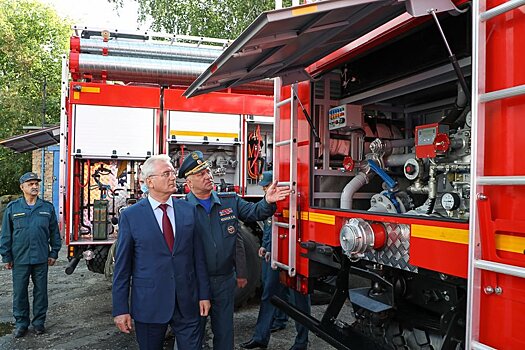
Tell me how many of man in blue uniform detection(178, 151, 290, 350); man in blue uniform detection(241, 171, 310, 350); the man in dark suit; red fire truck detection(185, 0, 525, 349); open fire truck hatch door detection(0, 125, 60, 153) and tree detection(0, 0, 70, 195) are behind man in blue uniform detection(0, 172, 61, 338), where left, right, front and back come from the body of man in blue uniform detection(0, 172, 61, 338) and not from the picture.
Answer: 2

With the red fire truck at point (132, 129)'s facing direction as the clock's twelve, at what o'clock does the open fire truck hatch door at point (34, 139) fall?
The open fire truck hatch door is roughly at 8 o'clock from the red fire truck.

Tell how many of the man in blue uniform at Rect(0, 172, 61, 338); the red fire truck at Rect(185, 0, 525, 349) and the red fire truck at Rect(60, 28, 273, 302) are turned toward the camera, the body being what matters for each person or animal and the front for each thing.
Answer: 1

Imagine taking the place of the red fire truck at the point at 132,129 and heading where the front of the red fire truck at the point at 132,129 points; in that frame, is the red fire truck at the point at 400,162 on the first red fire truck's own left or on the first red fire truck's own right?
on the first red fire truck's own right

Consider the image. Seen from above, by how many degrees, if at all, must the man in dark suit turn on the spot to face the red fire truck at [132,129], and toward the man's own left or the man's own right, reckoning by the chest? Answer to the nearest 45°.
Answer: approximately 135° to the man's own left

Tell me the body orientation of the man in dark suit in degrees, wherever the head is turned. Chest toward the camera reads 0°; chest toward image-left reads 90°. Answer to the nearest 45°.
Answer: approximately 315°

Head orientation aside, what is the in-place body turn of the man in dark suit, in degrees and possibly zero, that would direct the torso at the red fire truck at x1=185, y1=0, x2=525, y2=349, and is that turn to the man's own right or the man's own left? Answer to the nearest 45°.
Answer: approximately 45° to the man's own left
